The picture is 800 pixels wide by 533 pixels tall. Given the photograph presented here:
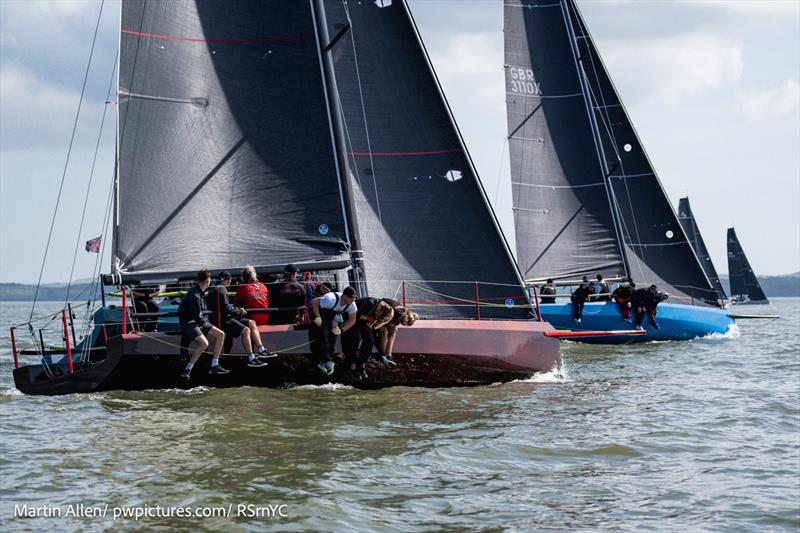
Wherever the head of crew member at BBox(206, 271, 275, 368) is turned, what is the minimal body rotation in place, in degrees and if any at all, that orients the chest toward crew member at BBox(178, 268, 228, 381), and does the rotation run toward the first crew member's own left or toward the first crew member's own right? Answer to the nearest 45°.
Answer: approximately 135° to the first crew member's own right

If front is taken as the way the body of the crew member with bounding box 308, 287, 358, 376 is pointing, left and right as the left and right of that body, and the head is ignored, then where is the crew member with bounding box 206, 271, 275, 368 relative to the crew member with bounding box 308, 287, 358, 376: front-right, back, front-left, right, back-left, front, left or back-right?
back-right

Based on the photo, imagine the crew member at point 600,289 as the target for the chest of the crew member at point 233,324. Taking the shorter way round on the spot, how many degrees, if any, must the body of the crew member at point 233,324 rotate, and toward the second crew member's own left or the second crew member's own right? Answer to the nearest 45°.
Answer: approximately 90° to the second crew member's own left

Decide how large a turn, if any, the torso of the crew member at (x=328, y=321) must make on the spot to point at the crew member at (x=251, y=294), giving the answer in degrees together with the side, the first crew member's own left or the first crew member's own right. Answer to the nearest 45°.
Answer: approximately 180°

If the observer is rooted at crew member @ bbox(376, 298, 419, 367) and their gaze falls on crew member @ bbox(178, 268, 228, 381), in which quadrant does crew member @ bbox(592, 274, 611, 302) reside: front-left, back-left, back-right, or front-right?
back-right

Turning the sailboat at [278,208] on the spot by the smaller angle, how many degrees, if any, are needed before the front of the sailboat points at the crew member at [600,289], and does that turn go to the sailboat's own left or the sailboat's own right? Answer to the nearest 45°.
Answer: approximately 45° to the sailboat's own left

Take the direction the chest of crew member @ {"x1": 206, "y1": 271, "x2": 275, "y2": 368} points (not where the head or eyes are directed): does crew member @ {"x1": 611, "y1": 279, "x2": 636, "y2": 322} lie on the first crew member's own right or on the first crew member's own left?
on the first crew member's own left

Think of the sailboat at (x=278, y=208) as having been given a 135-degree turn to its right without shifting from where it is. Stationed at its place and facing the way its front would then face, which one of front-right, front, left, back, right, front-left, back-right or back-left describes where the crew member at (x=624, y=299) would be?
back

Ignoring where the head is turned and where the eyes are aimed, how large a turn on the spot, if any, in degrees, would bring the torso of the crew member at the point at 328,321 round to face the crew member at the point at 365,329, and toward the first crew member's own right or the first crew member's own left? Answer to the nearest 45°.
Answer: approximately 45° to the first crew member's own left

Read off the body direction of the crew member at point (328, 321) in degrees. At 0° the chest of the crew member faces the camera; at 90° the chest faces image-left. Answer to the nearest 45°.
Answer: approximately 315°

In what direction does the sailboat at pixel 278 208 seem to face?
to the viewer's right

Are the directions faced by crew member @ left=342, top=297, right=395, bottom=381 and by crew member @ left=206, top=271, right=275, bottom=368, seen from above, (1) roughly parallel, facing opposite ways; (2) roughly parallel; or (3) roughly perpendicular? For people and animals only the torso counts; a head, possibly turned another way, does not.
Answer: roughly parallel

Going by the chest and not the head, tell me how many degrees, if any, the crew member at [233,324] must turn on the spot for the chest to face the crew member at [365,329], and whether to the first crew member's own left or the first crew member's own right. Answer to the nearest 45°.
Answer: approximately 45° to the first crew member's own left

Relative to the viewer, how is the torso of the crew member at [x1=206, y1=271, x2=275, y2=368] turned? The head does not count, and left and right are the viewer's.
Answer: facing the viewer and to the right of the viewer
